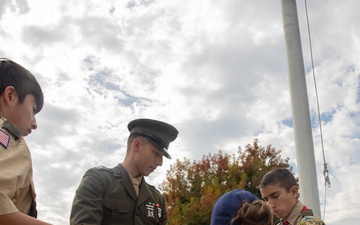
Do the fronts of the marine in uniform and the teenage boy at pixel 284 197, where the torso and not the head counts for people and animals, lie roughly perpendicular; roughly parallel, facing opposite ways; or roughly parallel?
roughly perpendicular

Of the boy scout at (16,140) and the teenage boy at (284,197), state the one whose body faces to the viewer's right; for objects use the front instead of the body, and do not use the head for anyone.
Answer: the boy scout

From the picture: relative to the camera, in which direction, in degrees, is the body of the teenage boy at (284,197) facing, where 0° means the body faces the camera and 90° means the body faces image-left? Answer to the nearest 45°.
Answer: approximately 45°

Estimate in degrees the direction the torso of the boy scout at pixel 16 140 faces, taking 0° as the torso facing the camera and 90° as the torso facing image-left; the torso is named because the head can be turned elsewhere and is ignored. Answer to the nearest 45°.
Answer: approximately 270°

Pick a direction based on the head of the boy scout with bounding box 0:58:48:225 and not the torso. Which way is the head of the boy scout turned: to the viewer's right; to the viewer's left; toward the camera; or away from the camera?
to the viewer's right

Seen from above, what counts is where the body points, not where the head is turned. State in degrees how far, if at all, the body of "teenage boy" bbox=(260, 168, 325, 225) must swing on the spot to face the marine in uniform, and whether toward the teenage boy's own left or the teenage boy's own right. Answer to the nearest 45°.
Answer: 0° — they already face them

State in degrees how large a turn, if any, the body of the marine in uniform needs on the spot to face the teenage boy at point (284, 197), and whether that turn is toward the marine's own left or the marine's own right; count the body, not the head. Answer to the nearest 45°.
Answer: approximately 90° to the marine's own left

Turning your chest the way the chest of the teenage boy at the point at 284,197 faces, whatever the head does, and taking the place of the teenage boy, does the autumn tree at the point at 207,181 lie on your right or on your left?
on your right

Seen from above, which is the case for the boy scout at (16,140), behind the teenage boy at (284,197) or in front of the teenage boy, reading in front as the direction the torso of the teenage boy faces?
in front

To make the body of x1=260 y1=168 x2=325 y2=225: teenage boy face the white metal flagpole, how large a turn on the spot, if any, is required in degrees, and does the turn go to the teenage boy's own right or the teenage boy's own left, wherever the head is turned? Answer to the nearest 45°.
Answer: approximately 135° to the teenage boy's own right

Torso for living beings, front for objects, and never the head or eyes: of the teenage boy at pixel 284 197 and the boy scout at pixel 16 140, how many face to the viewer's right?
1
